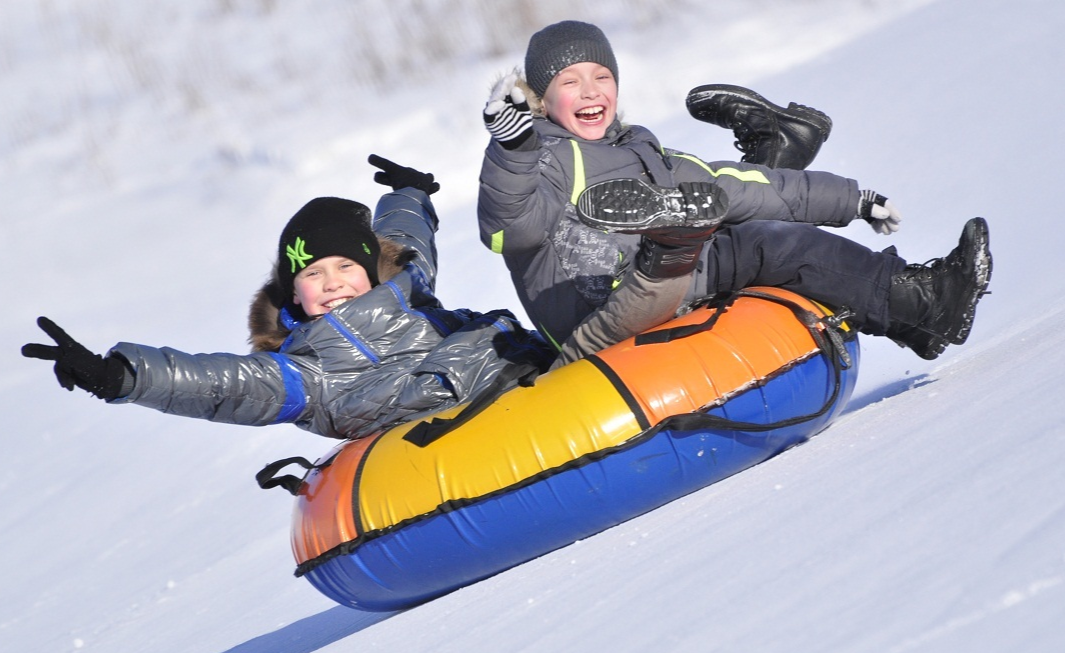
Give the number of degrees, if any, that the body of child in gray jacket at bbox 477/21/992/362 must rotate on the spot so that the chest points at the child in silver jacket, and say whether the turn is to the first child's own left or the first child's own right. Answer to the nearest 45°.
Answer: approximately 135° to the first child's own right

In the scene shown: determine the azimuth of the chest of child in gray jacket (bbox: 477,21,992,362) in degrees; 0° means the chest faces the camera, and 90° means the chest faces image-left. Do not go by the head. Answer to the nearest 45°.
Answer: approximately 315°
